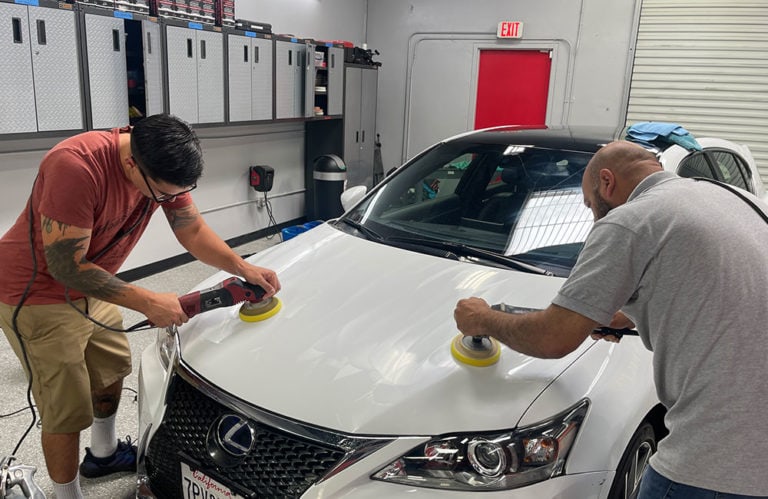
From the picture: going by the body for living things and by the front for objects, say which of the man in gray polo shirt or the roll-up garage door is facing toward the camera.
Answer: the roll-up garage door

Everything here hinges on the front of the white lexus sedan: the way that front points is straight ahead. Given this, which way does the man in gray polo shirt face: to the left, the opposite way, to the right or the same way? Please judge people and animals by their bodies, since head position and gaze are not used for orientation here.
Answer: to the right

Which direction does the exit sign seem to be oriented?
toward the camera

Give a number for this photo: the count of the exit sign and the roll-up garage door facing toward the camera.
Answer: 2

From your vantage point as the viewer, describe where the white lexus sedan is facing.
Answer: facing the viewer and to the left of the viewer

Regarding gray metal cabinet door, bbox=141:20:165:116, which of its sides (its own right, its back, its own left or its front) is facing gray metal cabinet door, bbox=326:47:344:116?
left

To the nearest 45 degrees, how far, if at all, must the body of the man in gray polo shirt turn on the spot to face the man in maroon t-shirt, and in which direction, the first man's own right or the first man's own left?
approximately 45° to the first man's own left

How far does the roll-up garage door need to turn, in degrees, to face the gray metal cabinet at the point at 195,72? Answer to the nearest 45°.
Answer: approximately 45° to its right

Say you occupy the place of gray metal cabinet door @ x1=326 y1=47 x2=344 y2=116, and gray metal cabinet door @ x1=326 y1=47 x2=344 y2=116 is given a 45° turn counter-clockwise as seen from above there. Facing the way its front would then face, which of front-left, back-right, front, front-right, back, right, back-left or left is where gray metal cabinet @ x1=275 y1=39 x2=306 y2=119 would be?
back-right

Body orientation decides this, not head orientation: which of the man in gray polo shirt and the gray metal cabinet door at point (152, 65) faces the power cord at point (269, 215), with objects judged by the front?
the man in gray polo shirt

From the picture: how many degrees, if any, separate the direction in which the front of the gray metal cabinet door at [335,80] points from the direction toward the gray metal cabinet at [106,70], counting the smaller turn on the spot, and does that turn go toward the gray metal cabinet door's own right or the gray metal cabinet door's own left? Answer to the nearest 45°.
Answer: approximately 90° to the gray metal cabinet door's own right

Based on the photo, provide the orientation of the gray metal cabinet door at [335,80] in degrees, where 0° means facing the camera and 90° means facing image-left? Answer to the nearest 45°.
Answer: approximately 315°

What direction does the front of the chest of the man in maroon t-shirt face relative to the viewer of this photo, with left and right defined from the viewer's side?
facing the viewer and to the right of the viewer

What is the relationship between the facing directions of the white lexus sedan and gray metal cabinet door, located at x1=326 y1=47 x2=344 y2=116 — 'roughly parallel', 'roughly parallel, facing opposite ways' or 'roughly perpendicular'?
roughly perpendicular

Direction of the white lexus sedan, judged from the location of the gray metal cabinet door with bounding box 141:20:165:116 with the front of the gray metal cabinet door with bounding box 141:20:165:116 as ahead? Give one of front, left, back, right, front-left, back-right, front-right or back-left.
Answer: front-right

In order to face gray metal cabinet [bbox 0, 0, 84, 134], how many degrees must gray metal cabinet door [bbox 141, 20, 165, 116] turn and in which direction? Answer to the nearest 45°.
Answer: approximately 90° to its right

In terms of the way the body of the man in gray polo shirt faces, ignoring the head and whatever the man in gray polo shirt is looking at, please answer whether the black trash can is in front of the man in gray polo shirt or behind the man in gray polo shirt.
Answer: in front

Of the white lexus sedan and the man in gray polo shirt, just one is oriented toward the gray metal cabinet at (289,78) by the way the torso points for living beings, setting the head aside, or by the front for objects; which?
the man in gray polo shirt

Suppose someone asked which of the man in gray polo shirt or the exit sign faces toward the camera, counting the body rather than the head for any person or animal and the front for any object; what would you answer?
the exit sign

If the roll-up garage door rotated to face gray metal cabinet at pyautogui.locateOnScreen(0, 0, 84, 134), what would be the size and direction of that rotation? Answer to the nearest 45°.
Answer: approximately 45° to its right
